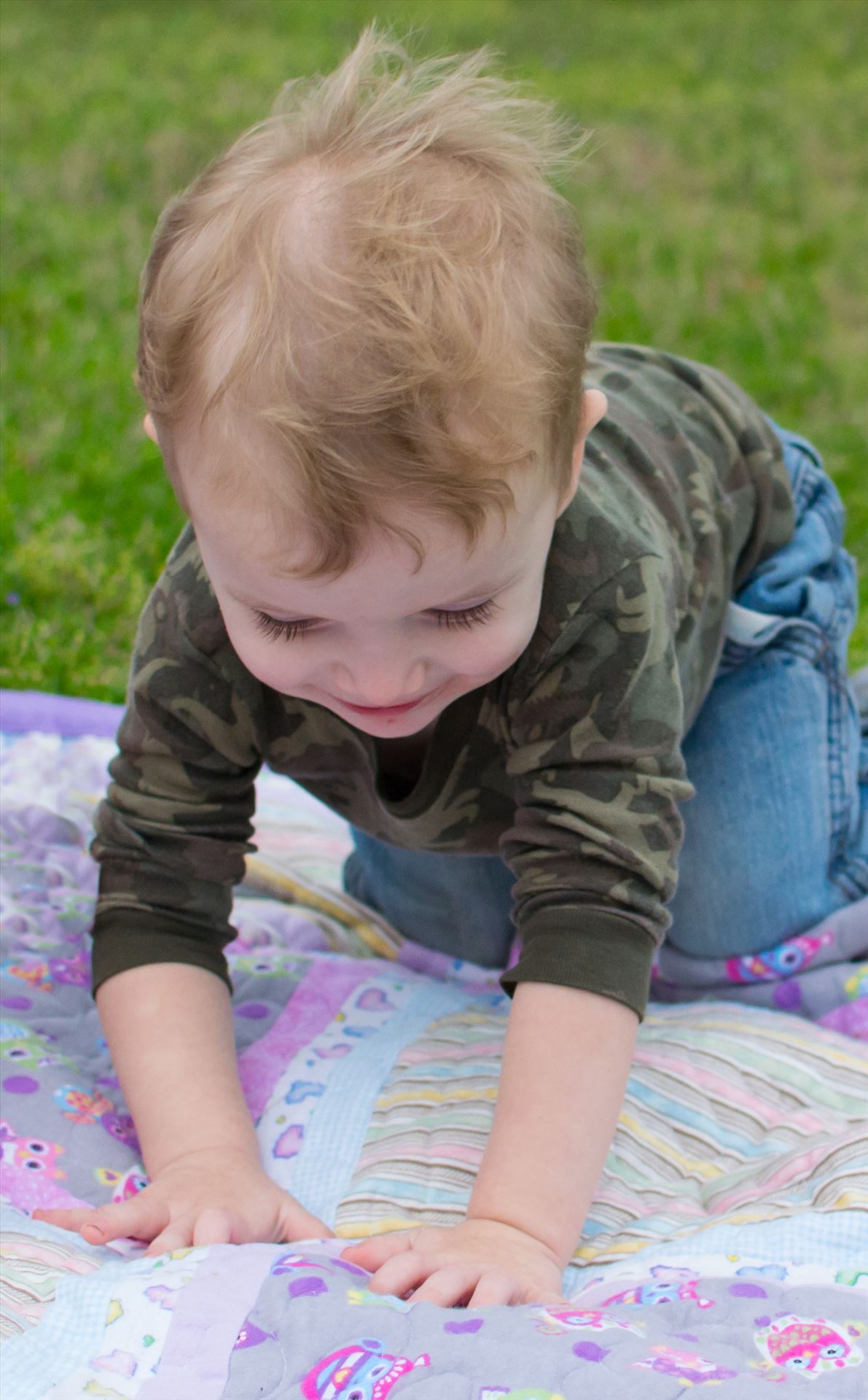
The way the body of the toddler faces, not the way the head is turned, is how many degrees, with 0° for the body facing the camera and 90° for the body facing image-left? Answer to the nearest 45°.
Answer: approximately 45°
